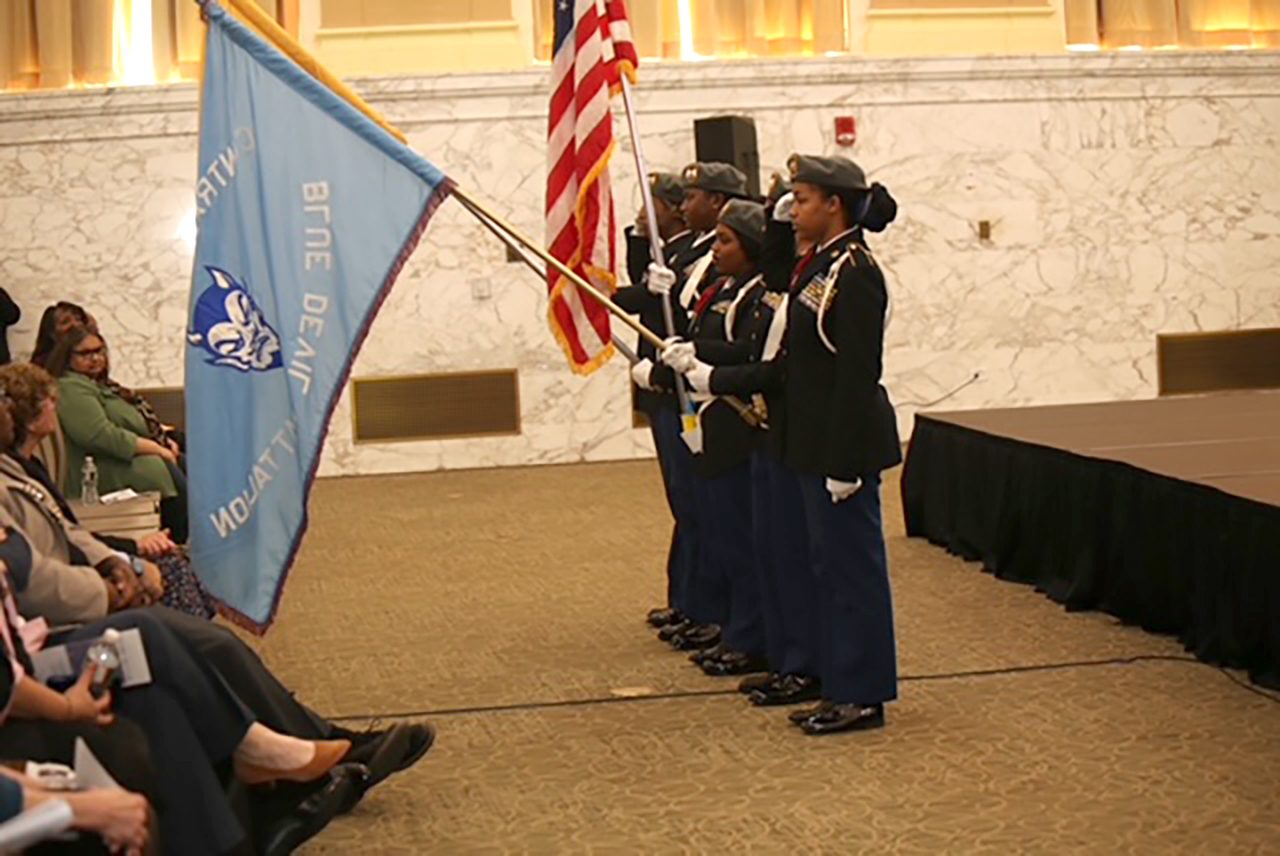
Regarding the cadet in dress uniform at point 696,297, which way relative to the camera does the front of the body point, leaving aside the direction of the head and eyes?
to the viewer's left

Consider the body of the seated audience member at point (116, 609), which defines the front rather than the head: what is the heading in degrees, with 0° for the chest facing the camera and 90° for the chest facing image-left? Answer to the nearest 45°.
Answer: approximately 270°

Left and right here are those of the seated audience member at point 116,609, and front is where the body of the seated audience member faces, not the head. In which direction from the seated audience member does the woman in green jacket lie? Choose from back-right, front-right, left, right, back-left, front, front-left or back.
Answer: left

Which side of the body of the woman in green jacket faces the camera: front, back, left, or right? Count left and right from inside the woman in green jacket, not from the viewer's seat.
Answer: right

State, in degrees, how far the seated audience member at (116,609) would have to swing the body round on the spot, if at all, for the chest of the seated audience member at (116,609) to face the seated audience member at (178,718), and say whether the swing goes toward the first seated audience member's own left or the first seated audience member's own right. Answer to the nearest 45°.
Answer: approximately 90° to the first seated audience member's own right

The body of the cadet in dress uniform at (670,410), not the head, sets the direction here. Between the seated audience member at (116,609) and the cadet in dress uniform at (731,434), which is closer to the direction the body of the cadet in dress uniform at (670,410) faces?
the seated audience member

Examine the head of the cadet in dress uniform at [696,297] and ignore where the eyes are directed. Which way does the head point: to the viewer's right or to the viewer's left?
to the viewer's left

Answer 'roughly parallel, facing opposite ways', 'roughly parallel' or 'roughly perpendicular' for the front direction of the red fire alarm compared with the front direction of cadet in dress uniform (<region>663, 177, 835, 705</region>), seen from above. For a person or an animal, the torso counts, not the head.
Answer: roughly perpendicular

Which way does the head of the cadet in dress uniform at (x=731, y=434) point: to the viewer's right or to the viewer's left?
to the viewer's left

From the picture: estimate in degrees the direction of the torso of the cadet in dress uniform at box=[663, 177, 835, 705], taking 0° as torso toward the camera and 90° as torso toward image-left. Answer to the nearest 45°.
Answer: approximately 90°

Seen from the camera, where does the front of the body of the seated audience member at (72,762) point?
to the viewer's right

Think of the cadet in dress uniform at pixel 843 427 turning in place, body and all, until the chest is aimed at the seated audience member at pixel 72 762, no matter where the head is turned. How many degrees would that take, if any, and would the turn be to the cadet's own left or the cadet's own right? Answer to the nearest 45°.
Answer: approximately 45° to the cadet's own left

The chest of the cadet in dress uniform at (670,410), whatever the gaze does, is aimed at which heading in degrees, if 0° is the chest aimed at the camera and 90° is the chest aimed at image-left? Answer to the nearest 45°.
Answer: approximately 90°
